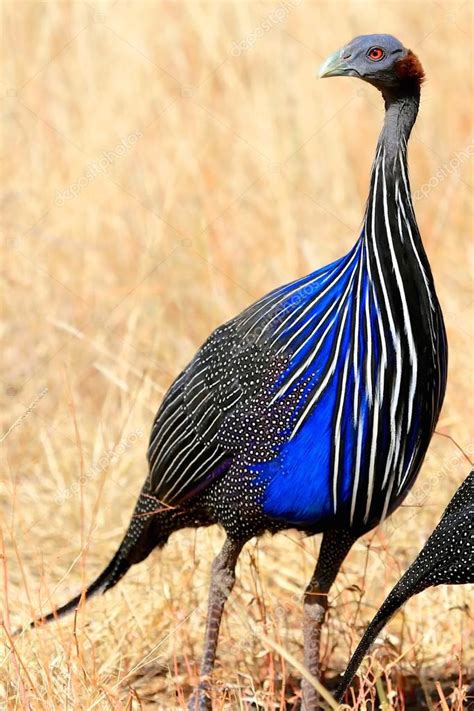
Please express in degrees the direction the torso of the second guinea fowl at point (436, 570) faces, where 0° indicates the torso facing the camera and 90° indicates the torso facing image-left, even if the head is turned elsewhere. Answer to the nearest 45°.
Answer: approximately 270°
